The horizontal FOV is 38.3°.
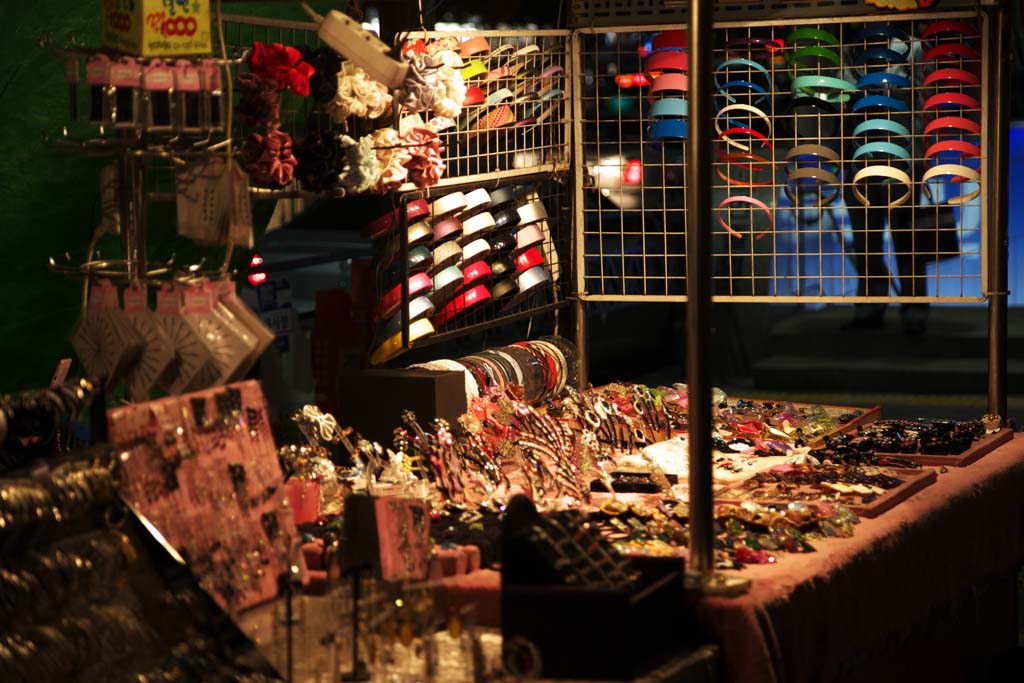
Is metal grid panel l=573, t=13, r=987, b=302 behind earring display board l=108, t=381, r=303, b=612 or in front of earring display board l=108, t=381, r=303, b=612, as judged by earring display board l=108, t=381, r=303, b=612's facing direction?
behind

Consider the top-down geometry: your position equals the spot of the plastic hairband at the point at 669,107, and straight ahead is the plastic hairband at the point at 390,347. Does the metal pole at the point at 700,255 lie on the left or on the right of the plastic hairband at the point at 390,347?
left

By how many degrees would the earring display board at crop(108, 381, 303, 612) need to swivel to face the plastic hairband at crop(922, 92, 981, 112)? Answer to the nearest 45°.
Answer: approximately 135° to its left

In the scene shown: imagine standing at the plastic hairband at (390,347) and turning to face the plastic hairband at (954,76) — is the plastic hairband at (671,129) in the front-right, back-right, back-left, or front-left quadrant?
front-left

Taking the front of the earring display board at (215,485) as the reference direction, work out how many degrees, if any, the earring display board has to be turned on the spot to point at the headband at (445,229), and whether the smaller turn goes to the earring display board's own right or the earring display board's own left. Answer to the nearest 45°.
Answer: approximately 135° to the earring display board's own left

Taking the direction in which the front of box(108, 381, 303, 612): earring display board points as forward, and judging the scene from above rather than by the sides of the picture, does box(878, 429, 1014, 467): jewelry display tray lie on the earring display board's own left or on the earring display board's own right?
on the earring display board's own left

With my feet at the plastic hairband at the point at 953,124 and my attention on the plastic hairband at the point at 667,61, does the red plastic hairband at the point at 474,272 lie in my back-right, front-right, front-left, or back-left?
front-left

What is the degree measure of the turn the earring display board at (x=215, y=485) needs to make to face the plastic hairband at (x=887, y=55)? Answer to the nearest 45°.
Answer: approximately 135° to its left

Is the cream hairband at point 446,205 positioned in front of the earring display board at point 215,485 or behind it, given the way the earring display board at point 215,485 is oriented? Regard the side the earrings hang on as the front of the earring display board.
behind

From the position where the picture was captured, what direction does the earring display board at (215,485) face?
facing the viewer

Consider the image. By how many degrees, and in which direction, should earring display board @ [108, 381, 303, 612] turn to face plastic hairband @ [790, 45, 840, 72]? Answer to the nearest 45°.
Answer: approximately 135° to its left

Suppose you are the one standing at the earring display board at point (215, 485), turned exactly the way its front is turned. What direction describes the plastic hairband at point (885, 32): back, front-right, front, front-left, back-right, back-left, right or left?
back-left

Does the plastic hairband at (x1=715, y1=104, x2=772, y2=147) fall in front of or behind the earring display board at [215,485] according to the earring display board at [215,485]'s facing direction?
behind
